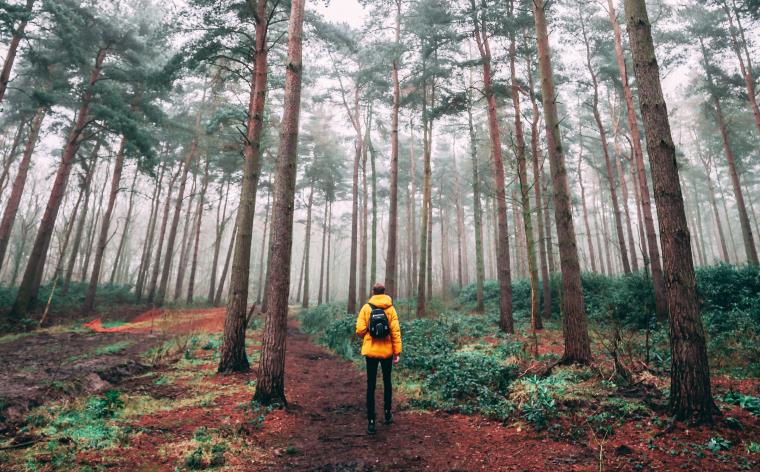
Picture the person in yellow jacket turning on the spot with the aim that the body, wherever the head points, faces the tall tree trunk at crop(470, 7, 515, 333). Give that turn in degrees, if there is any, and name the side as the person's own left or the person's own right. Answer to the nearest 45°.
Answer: approximately 45° to the person's own right

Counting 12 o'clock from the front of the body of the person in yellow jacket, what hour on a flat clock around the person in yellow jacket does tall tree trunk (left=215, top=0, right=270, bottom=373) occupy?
The tall tree trunk is roughly at 10 o'clock from the person in yellow jacket.

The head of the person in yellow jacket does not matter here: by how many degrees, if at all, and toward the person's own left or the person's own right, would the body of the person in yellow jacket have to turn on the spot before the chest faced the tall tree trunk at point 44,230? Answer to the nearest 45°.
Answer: approximately 45° to the person's own left

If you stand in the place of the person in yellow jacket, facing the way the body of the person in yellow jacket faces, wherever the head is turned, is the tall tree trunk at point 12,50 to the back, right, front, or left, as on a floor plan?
left

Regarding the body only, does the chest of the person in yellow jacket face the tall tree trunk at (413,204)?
yes

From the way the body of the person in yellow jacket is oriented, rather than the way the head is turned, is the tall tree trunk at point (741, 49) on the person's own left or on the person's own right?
on the person's own right

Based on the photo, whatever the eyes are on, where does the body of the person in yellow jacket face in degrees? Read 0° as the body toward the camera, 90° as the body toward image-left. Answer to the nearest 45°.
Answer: approximately 180°

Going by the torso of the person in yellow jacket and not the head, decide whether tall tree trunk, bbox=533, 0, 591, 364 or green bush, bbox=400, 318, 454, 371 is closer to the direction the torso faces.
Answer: the green bush

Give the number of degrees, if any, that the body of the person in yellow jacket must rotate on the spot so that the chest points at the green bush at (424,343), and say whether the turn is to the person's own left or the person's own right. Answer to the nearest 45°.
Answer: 0° — they already face it

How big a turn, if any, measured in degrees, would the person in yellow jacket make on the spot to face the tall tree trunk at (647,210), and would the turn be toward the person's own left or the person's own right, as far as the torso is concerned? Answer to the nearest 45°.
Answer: approximately 45° to the person's own right

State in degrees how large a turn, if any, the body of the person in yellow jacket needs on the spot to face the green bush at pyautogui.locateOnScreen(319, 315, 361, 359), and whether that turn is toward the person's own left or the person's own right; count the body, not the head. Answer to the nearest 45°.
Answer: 0° — they already face it

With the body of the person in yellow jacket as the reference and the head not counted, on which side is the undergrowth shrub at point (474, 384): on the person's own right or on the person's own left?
on the person's own right
